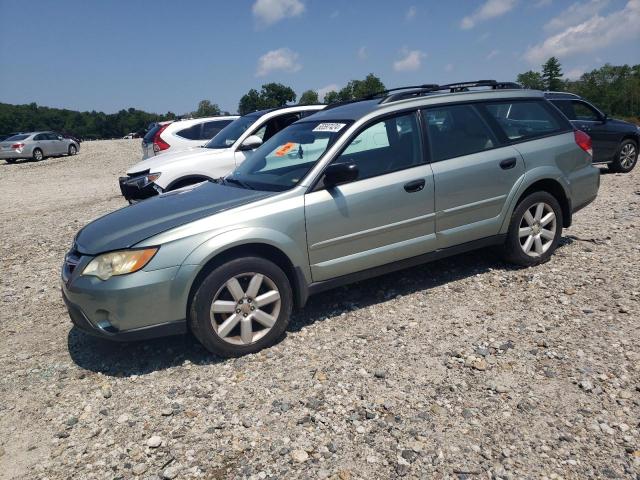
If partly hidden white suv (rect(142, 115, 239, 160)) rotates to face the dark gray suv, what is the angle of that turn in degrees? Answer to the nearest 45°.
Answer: approximately 45° to its right

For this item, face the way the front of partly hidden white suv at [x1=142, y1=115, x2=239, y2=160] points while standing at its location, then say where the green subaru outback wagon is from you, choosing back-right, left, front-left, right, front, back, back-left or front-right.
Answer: back-right

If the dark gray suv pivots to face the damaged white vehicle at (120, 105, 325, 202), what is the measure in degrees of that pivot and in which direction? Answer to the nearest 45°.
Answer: approximately 180°

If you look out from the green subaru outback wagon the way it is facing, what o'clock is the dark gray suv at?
The dark gray suv is roughly at 6 o'clock from the green subaru outback wagon.

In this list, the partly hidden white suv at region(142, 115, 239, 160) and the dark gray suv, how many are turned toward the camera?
0

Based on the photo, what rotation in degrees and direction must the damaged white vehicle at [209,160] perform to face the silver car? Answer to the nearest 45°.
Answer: approximately 90° to its right

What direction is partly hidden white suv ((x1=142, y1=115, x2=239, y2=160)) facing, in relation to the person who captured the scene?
facing away from the viewer and to the right of the viewer

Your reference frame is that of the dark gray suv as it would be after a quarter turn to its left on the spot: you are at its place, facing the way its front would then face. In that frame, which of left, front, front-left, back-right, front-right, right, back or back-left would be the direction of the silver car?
front-left

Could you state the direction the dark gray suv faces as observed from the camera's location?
facing away from the viewer and to the right of the viewer

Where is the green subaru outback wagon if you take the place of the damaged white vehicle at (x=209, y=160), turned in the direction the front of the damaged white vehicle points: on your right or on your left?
on your left

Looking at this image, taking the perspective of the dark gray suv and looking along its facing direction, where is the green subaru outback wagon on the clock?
The green subaru outback wagon is roughly at 5 o'clock from the dark gray suv.

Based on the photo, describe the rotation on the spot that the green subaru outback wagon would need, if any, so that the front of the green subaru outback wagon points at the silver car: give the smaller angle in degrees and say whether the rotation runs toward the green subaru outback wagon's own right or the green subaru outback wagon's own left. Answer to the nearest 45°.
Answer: approximately 90° to the green subaru outback wagon's own right

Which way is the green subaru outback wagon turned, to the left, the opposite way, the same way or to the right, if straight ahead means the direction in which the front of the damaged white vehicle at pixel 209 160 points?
the same way

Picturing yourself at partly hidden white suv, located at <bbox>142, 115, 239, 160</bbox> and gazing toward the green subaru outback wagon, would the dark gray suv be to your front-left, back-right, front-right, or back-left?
front-left
